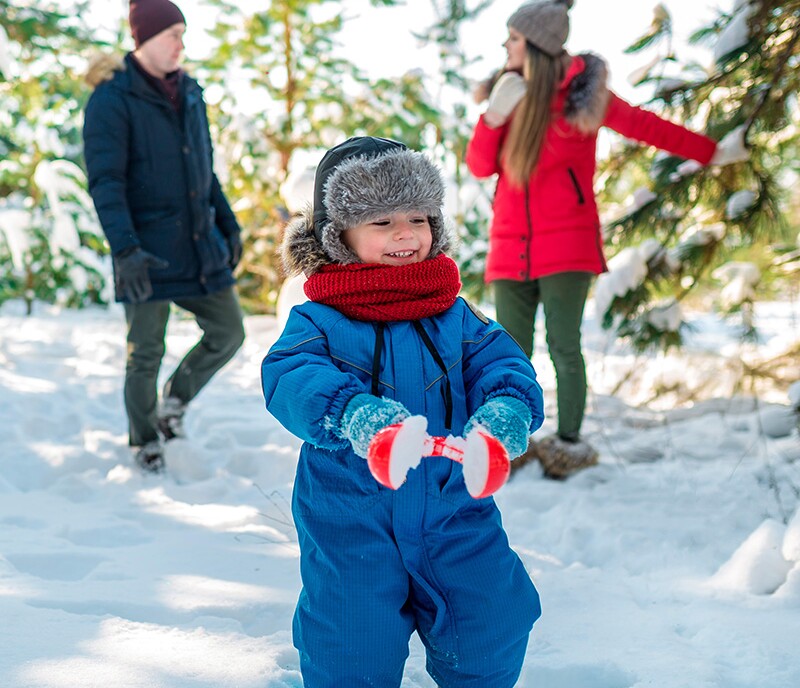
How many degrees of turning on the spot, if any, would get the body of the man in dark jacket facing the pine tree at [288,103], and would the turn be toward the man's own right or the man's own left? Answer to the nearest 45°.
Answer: approximately 135° to the man's own left

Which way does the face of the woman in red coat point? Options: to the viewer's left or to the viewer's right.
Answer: to the viewer's left

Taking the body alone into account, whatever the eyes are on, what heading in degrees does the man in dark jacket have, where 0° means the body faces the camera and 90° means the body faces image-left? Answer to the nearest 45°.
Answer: approximately 315°

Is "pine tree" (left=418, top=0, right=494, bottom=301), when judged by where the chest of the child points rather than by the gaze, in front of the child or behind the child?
behind

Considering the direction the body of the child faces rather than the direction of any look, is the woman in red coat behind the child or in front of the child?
behind

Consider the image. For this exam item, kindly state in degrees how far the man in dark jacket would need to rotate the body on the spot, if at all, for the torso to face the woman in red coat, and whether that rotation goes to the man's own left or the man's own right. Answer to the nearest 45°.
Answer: approximately 45° to the man's own left

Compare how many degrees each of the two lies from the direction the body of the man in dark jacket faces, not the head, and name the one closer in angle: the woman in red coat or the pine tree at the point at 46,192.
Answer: the woman in red coat

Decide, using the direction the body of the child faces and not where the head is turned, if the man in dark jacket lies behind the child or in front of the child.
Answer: behind

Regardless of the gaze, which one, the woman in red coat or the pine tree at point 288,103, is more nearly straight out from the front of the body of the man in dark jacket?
the woman in red coat
